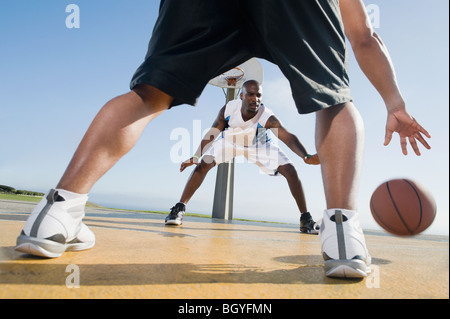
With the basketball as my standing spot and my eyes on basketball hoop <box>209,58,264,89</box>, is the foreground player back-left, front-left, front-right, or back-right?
back-left

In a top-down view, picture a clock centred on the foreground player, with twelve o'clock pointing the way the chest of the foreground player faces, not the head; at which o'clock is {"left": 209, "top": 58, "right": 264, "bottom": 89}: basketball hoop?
The basketball hoop is roughly at 12 o'clock from the foreground player.

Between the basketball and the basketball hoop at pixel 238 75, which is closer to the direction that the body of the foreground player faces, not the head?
the basketball hoop

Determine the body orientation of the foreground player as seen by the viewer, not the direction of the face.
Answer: away from the camera

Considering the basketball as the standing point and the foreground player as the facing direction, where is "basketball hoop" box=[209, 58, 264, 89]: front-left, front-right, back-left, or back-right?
back-right

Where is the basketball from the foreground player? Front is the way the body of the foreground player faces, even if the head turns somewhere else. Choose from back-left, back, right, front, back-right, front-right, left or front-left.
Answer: front-right
